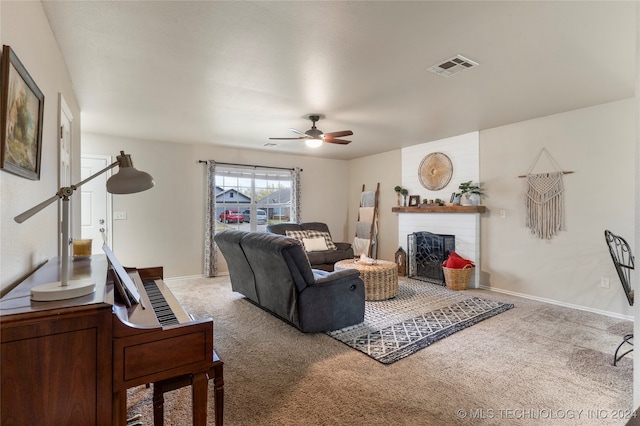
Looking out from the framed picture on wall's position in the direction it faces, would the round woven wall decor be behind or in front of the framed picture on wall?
in front

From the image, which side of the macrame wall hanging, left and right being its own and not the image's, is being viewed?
front

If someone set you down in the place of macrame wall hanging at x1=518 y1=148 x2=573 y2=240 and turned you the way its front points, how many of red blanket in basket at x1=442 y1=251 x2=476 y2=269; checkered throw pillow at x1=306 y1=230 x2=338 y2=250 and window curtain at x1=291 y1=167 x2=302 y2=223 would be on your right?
3

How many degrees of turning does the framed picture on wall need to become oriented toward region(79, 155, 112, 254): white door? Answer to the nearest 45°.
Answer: approximately 90° to its left

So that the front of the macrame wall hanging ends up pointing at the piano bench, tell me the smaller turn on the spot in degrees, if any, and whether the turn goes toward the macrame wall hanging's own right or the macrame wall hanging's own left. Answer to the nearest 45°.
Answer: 0° — it already faces it

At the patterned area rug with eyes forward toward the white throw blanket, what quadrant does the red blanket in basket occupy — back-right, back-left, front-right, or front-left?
front-right

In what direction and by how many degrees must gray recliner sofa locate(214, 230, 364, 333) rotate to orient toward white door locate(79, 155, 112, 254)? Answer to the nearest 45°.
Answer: approximately 90° to its left

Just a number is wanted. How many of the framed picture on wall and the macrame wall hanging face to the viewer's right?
1

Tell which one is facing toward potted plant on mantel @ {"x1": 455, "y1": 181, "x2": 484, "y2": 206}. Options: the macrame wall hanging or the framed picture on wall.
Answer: the framed picture on wall

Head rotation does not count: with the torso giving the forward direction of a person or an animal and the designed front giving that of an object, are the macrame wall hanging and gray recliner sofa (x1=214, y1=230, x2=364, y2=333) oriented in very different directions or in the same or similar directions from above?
very different directions

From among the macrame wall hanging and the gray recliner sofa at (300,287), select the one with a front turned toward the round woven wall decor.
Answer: the gray recliner sofa

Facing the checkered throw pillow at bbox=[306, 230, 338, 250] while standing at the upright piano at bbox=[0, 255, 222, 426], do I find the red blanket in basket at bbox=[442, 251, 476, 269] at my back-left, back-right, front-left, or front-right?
front-right

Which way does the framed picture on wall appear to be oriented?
to the viewer's right

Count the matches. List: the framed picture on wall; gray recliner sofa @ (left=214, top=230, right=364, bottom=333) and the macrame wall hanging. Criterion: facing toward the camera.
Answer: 1

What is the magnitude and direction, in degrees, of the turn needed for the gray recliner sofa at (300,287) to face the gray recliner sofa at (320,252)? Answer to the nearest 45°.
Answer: approximately 45° to its left
